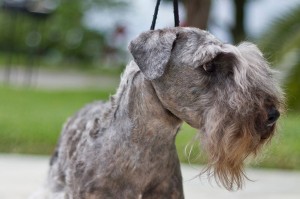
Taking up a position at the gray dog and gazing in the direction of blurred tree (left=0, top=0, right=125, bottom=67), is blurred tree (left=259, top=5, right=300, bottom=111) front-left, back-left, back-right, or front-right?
front-right

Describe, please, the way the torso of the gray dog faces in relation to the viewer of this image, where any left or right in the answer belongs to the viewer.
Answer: facing to the right of the viewer
